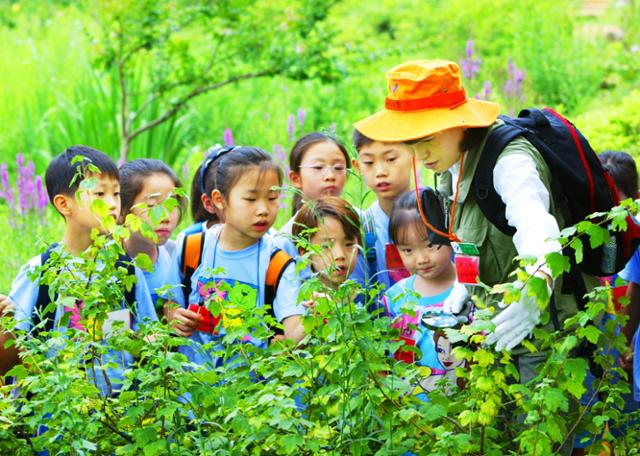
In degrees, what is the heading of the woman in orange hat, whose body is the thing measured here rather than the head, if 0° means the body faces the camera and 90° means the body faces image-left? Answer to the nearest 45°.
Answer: approximately 45°

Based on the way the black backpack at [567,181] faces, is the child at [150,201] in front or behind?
behind

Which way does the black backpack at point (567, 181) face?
to the viewer's right

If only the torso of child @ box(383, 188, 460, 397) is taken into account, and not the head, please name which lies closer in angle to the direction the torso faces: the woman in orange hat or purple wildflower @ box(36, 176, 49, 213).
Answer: the woman in orange hat

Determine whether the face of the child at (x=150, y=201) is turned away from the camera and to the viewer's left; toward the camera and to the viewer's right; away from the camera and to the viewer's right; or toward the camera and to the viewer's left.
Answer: toward the camera and to the viewer's right

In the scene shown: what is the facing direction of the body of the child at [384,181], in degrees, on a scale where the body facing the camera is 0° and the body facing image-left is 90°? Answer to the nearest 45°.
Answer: approximately 0°

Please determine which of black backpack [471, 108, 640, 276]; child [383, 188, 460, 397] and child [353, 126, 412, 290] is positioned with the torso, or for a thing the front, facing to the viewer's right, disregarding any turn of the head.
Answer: the black backpack

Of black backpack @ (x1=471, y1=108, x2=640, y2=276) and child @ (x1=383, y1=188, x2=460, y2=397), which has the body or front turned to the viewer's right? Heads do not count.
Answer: the black backpack

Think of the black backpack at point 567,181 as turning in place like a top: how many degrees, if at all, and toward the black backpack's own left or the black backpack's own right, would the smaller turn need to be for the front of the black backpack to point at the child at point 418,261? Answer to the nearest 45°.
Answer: approximately 135° to the black backpack's own left
